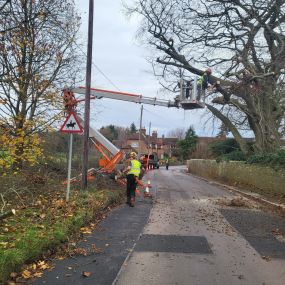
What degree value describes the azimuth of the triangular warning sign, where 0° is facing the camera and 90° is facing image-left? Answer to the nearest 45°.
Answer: approximately 0°

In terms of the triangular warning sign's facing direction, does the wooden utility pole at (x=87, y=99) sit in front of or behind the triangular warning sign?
behind
